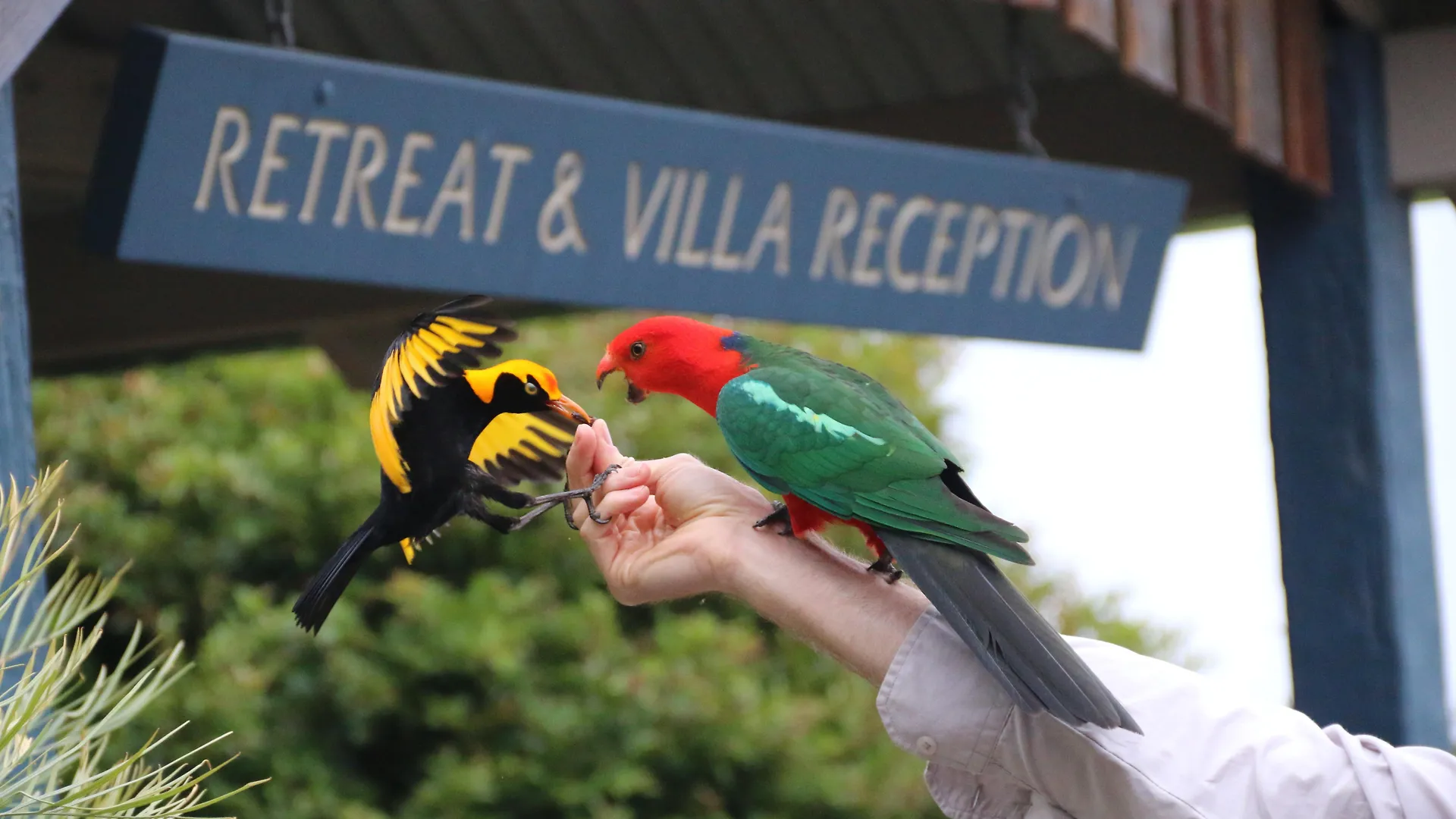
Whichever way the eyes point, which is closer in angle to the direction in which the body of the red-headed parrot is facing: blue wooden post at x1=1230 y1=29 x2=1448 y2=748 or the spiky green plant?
the spiky green plant

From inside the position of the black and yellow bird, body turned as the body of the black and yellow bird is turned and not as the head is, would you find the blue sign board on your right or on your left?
on your left

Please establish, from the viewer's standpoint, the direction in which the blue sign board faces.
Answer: facing the viewer and to the right of the viewer

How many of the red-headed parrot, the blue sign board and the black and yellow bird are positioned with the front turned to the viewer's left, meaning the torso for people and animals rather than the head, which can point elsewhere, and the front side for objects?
1

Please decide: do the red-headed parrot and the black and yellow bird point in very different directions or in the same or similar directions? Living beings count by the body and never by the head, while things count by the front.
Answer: very different directions

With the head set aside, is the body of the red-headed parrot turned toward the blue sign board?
no

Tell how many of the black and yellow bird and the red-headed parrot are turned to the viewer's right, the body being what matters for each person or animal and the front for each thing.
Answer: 1

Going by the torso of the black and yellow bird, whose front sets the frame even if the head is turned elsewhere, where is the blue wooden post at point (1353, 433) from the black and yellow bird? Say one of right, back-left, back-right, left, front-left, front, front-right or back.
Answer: front-left

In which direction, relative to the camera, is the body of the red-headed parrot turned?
to the viewer's left

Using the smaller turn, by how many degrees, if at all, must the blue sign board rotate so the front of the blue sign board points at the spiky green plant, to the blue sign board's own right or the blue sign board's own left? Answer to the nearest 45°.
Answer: approximately 45° to the blue sign board's own right

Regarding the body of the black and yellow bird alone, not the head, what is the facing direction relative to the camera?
to the viewer's right

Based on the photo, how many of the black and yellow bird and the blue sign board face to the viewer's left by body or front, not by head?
0

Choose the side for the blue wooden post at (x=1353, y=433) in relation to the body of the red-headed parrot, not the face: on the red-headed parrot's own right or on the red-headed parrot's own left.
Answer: on the red-headed parrot's own right
